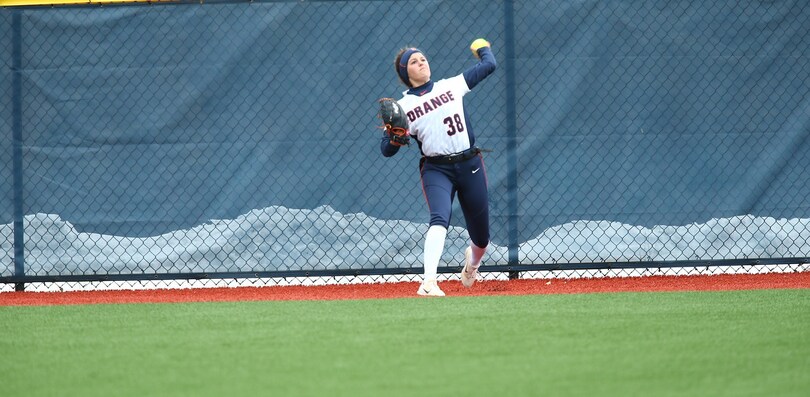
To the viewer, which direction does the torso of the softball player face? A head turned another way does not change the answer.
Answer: toward the camera

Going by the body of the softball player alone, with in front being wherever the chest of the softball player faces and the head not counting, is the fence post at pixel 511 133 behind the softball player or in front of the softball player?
behind

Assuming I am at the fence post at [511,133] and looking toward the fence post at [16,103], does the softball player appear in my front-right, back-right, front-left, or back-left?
front-left

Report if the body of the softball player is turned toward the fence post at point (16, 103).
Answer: no
